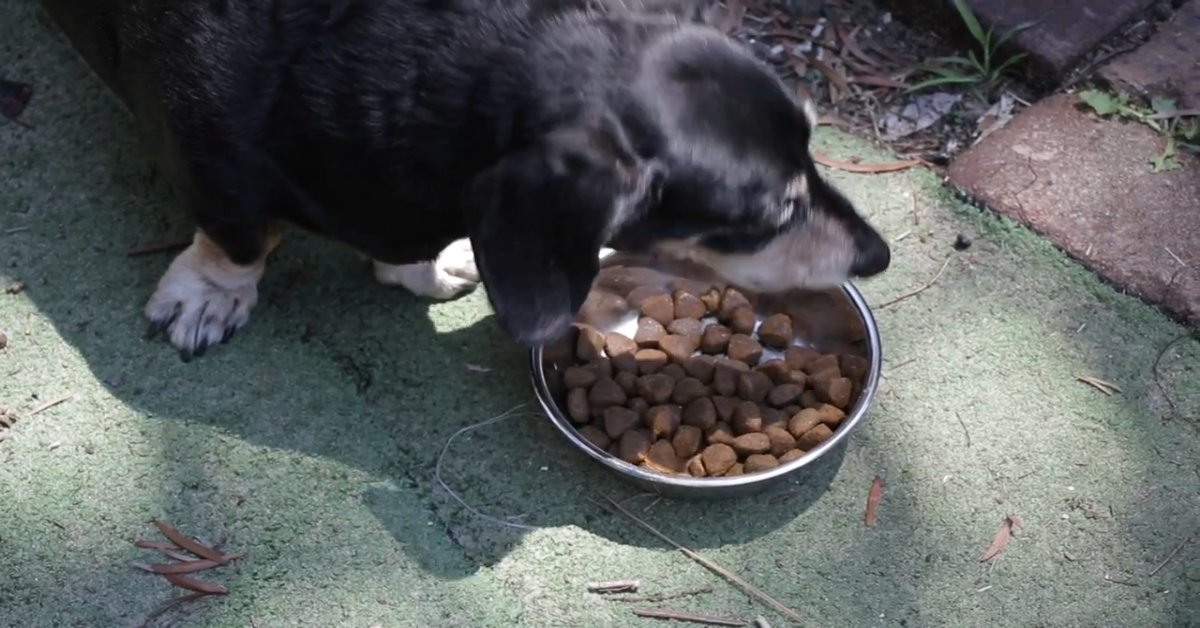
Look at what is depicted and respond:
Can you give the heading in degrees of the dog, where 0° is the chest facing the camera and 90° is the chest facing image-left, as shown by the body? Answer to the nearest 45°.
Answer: approximately 315°

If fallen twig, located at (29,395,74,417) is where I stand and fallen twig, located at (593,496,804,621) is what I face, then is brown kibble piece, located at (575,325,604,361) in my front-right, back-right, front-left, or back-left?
front-left
